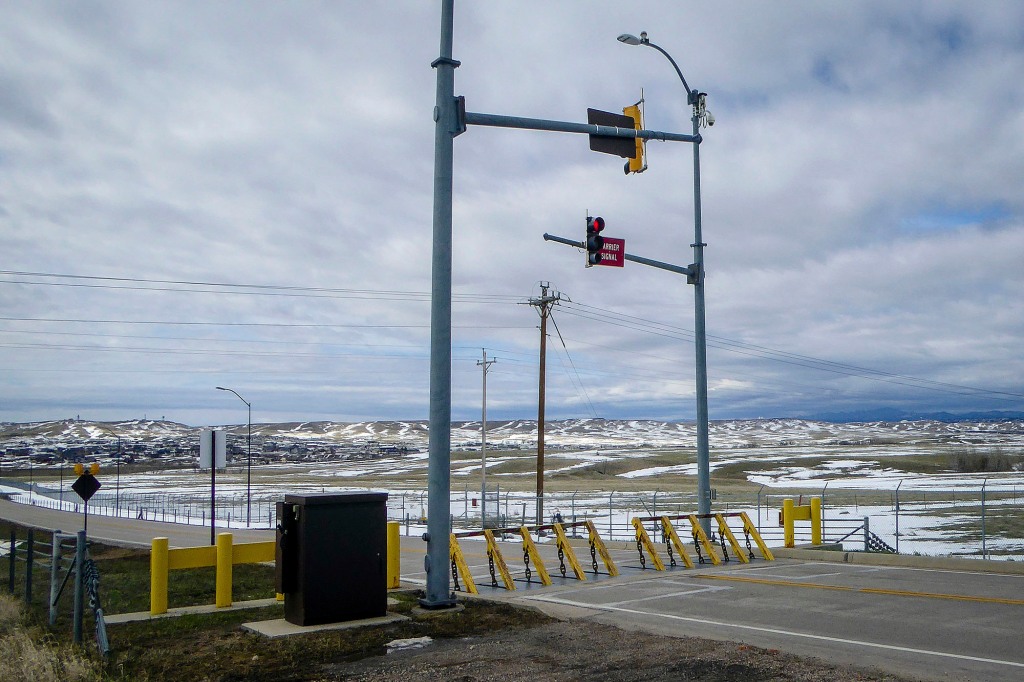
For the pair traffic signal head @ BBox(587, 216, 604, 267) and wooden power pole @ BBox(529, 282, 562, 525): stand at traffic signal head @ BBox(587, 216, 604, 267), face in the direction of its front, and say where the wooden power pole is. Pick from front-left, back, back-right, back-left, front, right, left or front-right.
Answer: back-left

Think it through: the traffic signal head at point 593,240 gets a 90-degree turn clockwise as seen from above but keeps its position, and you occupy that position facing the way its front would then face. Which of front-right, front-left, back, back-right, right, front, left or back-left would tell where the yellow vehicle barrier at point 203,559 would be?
front

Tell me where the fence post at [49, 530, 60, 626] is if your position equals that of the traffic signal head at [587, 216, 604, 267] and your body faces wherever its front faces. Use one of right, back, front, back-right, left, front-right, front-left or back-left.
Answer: right

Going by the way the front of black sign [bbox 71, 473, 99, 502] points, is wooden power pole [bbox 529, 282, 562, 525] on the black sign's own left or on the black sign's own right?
on the black sign's own right

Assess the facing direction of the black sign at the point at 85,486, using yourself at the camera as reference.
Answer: facing away from the viewer

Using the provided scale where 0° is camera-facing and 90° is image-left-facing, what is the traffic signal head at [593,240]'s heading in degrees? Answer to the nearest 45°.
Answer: approximately 315°

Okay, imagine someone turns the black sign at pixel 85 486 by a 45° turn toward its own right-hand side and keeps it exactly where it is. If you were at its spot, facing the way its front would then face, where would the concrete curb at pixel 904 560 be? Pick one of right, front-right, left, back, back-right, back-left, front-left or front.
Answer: right

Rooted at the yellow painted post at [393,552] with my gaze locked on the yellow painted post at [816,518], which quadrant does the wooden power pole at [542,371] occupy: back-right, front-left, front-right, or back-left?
front-left

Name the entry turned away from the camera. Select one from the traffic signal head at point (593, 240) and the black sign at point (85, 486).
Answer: the black sign
